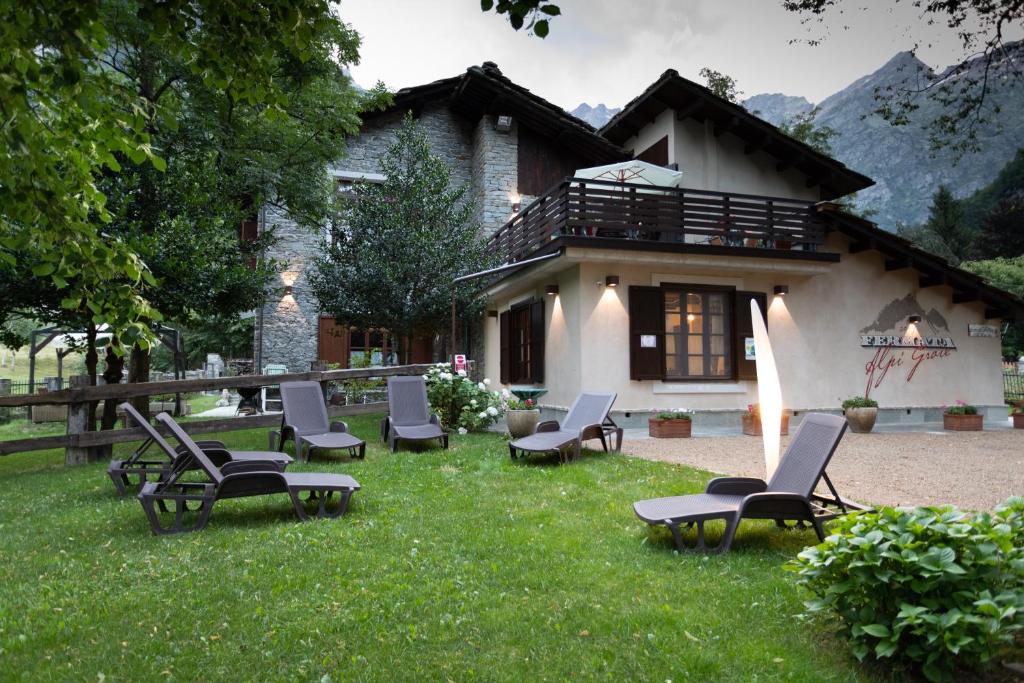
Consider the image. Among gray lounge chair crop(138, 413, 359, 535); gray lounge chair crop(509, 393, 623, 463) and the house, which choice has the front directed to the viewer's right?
gray lounge chair crop(138, 413, 359, 535)

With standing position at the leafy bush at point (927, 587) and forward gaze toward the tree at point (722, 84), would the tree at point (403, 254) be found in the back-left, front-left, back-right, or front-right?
front-left

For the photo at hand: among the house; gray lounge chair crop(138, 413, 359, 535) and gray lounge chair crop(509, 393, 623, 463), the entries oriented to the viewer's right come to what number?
1

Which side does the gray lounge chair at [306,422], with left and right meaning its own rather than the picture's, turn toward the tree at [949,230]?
left

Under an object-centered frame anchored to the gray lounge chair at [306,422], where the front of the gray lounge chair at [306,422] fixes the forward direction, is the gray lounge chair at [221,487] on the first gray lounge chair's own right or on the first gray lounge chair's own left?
on the first gray lounge chair's own right

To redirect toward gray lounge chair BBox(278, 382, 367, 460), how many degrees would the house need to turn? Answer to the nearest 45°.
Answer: approximately 45° to its right

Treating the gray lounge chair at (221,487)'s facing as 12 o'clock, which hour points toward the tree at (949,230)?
The tree is roughly at 11 o'clock from the gray lounge chair.

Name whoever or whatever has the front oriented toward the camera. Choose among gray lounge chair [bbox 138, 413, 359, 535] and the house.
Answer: the house

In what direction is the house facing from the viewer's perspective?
toward the camera

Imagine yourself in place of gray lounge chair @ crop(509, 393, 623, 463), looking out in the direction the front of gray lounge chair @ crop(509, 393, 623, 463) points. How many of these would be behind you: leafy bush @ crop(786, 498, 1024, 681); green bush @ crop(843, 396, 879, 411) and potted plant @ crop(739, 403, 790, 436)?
2

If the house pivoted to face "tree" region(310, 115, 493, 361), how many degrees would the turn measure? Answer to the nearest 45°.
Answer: approximately 90° to its right

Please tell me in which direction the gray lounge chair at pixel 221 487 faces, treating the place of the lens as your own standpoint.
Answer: facing to the right of the viewer

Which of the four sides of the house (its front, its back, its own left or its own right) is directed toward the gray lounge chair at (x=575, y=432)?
front

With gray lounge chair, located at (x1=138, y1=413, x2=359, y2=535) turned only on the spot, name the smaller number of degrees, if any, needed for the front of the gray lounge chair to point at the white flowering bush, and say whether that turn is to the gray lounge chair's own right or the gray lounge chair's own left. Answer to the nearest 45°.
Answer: approximately 45° to the gray lounge chair's own left

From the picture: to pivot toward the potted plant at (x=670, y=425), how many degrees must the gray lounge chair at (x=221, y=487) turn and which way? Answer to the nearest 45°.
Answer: approximately 45° to its left

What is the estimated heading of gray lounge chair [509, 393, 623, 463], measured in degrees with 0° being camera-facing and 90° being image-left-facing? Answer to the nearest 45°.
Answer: approximately 45°

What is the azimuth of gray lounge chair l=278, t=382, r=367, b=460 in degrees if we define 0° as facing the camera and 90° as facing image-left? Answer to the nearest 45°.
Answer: approximately 315°
